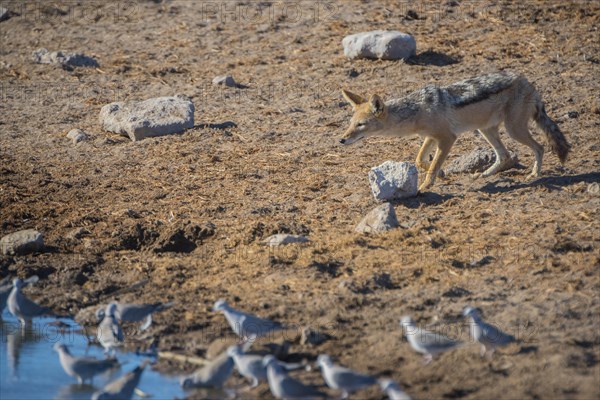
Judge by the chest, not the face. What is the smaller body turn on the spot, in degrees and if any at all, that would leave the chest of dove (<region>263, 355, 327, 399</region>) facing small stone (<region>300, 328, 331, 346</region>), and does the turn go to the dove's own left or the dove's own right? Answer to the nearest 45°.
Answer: approximately 90° to the dove's own right

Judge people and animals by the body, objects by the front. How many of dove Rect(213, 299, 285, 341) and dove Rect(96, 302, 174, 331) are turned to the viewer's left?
2

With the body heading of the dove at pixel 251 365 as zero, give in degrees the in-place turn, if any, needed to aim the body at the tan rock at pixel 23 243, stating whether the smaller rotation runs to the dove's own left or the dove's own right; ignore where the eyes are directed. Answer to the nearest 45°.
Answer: approximately 45° to the dove's own right

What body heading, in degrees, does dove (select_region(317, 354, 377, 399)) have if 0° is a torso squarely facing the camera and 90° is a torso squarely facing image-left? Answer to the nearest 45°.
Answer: approximately 90°

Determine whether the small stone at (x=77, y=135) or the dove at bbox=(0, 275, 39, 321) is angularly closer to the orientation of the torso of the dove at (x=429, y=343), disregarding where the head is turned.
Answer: the dove

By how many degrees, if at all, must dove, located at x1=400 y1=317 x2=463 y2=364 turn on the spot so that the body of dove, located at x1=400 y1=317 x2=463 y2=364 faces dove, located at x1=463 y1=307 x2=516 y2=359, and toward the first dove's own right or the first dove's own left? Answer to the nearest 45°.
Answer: approximately 180°

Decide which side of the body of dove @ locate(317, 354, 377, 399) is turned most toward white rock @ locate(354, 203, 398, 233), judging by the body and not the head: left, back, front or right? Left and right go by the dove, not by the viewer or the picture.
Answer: right

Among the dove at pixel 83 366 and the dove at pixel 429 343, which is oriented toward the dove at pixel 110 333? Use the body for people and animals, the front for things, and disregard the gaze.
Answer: the dove at pixel 429 343

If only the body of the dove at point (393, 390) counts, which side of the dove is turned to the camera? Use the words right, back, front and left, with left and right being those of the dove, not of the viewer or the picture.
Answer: left

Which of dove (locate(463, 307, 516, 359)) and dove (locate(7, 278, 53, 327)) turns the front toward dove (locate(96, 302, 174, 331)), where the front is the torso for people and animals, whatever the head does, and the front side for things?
dove (locate(463, 307, 516, 359))

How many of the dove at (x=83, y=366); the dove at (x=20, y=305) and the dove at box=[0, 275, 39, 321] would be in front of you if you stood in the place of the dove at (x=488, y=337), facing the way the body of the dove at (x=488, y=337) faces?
3

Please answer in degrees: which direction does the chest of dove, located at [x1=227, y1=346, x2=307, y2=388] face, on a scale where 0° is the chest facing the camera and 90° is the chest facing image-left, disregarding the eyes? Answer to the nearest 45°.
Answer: approximately 90°

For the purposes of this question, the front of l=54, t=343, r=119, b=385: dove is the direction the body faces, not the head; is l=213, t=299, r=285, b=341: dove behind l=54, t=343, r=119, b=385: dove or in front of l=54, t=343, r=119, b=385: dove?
behind

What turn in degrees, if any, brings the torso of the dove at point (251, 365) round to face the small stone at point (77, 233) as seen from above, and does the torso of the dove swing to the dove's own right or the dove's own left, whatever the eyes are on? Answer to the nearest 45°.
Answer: approximately 45° to the dove's own right

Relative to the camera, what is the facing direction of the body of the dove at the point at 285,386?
to the viewer's left
